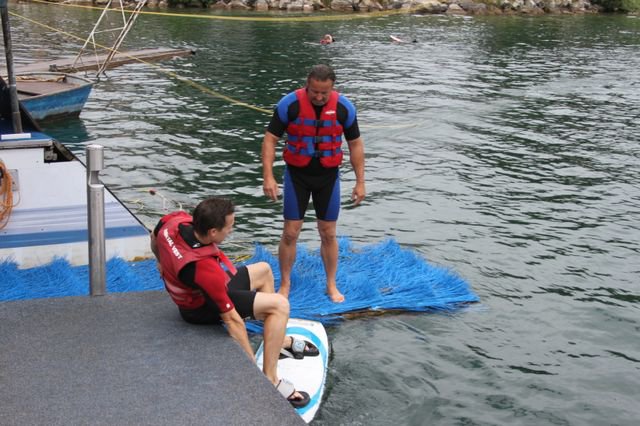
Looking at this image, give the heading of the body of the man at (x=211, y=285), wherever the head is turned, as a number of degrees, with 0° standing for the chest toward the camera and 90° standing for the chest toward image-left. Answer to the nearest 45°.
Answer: approximately 270°

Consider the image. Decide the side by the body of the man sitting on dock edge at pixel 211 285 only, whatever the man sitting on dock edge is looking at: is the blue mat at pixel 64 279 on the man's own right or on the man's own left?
on the man's own left

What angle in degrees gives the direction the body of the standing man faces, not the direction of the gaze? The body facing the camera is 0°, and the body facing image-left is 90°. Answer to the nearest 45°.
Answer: approximately 0°

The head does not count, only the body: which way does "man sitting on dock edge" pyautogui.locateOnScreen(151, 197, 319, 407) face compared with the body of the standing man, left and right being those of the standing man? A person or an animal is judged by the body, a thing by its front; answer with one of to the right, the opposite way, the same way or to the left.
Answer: to the left

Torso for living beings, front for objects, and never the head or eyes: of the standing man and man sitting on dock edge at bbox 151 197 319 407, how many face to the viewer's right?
1

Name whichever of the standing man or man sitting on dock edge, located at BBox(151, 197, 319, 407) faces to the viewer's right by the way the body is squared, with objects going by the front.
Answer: the man sitting on dock edge

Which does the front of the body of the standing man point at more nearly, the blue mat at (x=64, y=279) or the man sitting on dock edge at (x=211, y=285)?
the man sitting on dock edge

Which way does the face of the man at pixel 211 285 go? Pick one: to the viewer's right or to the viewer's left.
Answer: to the viewer's right

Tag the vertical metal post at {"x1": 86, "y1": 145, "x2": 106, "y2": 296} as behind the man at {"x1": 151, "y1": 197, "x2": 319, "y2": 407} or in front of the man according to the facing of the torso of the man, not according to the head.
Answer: behind
